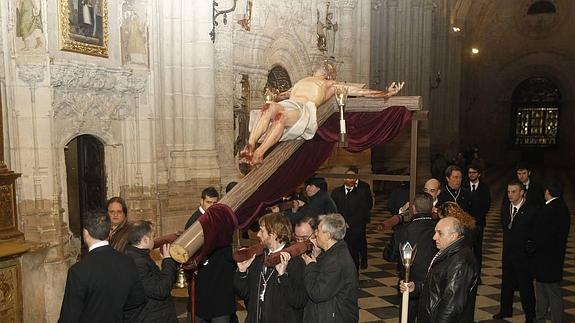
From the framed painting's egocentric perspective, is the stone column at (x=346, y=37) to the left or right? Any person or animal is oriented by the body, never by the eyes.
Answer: on its left

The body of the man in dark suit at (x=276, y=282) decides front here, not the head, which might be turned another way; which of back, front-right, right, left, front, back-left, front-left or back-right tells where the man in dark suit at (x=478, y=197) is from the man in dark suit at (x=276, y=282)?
back

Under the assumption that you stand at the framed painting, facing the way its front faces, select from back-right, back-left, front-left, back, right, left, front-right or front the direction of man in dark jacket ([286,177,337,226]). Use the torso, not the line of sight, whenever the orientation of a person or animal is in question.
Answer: front

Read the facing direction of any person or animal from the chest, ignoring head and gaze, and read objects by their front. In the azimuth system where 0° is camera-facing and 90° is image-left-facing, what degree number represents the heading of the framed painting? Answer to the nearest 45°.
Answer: approximately 315°

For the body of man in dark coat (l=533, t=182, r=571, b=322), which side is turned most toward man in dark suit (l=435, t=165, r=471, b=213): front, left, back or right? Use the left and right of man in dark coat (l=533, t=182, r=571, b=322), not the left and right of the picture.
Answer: front

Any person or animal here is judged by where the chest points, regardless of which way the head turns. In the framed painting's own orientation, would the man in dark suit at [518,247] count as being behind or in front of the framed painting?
in front

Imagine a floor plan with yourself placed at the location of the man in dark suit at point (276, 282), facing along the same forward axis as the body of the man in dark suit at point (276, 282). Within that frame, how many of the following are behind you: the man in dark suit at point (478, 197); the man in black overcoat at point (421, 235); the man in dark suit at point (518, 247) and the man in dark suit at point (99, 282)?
3

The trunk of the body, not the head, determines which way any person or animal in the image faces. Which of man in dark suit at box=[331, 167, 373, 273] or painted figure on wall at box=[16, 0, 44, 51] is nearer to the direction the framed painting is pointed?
the man in dark suit

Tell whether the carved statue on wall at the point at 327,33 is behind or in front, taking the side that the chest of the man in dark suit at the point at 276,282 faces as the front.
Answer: behind

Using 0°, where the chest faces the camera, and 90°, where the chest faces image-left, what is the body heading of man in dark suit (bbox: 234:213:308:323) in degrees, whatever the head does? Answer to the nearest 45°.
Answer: approximately 45°
